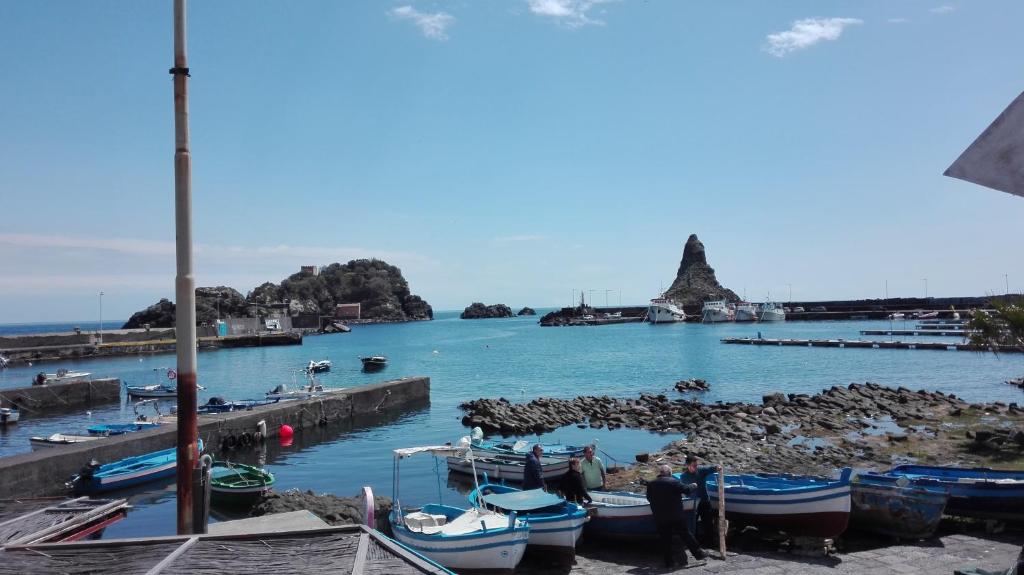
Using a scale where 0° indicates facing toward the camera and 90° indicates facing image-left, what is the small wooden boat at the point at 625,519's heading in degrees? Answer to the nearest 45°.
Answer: approximately 270°

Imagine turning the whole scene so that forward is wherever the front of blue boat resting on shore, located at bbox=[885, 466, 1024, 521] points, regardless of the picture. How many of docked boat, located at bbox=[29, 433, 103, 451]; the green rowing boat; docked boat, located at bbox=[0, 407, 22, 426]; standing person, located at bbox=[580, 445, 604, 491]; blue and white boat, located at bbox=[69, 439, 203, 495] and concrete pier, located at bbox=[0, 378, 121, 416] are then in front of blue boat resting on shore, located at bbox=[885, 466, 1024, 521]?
6

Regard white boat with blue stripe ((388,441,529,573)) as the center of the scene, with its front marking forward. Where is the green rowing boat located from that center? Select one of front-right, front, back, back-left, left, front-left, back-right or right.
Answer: back

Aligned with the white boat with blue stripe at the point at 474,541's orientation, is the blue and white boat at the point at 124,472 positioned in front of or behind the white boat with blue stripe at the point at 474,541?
behind

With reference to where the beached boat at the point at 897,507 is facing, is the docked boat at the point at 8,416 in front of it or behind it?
behind

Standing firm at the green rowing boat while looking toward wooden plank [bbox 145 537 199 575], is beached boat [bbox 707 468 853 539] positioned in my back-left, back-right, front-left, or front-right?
front-left

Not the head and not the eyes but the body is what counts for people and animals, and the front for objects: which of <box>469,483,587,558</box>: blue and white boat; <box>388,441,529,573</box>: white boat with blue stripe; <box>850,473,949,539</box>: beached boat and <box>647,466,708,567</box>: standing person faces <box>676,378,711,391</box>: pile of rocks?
the standing person

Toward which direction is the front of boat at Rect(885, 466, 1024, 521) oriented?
to the viewer's left

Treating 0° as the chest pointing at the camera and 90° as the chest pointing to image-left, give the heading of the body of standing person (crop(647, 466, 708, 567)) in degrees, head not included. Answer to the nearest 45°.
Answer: approximately 180°

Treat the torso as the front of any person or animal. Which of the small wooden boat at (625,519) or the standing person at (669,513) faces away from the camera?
the standing person

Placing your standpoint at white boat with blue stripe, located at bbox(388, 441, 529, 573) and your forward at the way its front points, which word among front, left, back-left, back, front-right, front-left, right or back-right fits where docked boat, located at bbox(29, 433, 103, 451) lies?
back

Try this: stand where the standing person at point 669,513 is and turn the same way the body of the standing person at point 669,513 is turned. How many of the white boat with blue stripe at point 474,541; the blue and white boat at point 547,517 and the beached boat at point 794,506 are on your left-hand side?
2

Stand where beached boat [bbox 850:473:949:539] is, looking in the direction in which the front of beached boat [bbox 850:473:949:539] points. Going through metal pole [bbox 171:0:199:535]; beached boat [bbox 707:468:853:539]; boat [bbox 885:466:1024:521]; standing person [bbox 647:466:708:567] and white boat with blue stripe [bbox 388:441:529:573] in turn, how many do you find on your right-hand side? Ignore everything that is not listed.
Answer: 4
